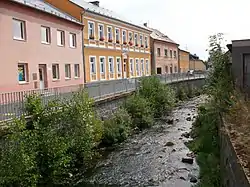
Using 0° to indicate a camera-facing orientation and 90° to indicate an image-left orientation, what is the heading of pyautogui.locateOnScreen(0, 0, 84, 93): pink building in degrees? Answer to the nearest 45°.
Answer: approximately 315°

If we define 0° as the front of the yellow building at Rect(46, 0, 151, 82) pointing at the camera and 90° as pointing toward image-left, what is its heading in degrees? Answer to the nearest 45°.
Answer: approximately 315°

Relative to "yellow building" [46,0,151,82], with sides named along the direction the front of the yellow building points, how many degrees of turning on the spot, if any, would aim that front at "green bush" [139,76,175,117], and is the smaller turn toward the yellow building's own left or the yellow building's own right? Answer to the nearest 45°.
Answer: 0° — it already faces it

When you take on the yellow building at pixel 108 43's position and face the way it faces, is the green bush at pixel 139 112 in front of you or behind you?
in front

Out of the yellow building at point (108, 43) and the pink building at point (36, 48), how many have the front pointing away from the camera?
0

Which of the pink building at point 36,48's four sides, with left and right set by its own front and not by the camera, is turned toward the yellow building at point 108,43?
left

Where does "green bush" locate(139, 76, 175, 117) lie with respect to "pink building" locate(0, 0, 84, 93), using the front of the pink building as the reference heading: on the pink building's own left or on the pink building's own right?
on the pink building's own left

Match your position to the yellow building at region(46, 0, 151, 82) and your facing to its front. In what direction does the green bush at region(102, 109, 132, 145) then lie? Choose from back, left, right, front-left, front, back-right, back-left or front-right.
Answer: front-right

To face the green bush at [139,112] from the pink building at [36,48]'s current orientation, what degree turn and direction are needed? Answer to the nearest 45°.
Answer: approximately 45° to its left
